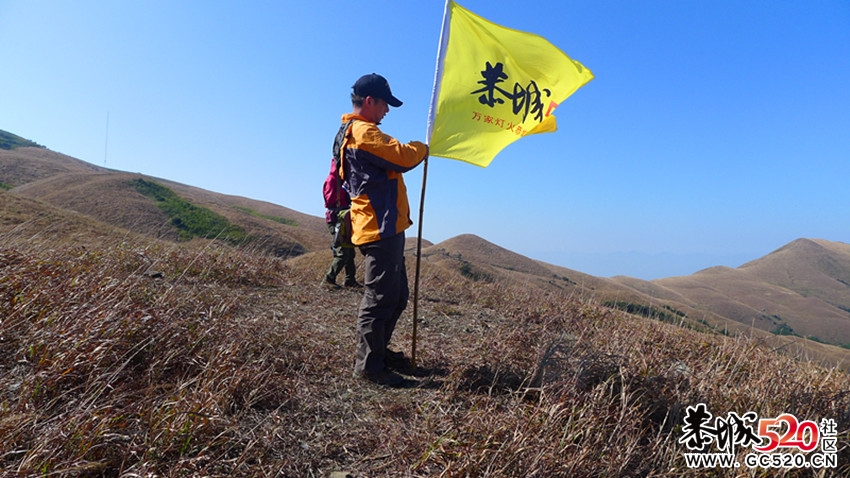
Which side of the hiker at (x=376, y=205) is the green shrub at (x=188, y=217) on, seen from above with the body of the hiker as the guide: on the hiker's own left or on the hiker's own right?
on the hiker's own left

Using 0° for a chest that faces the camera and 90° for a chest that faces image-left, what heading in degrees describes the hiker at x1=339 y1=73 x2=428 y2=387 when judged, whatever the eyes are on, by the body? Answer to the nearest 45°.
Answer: approximately 270°

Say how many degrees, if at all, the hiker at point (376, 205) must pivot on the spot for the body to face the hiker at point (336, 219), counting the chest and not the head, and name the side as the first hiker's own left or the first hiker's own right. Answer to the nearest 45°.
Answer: approximately 90° to the first hiker's own left
